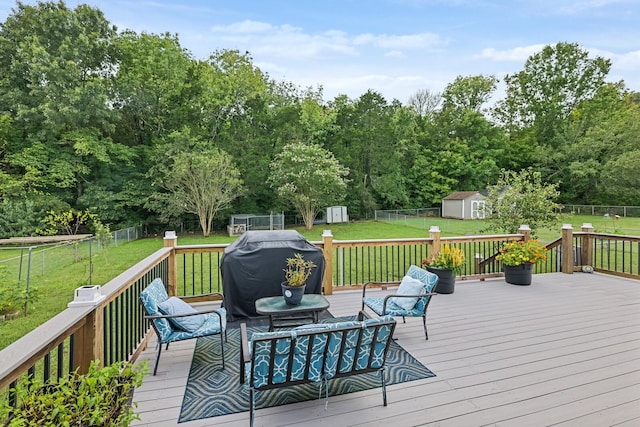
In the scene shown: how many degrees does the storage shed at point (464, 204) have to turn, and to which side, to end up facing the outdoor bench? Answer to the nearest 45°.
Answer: approximately 45° to its right

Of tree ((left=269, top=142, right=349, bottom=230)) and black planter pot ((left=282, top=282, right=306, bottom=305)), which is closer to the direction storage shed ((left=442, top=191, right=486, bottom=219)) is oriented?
the black planter pot

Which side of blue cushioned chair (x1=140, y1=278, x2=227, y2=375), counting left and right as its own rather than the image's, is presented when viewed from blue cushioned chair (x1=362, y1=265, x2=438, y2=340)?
front

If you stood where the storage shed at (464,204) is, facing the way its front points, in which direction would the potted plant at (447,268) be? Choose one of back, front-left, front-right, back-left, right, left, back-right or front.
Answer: front-right

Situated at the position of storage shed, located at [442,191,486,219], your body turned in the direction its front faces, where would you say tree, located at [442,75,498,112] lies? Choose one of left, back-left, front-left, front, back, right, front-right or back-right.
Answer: back-left

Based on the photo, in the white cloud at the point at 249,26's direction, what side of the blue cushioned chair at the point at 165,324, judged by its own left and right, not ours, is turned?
left

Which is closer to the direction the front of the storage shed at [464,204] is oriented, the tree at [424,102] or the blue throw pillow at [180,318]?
the blue throw pillow

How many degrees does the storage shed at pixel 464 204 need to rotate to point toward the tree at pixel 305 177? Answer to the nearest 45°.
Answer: approximately 90° to its right

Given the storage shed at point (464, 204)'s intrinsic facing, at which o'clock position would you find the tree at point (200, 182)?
The tree is roughly at 3 o'clock from the storage shed.

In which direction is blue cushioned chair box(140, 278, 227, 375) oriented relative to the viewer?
to the viewer's right

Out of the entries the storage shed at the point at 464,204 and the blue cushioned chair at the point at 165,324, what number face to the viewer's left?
0

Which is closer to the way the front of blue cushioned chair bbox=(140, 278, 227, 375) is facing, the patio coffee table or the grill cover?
the patio coffee table

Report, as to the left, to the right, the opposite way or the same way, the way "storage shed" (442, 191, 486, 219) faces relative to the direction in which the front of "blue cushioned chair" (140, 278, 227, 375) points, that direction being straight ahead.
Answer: to the right
